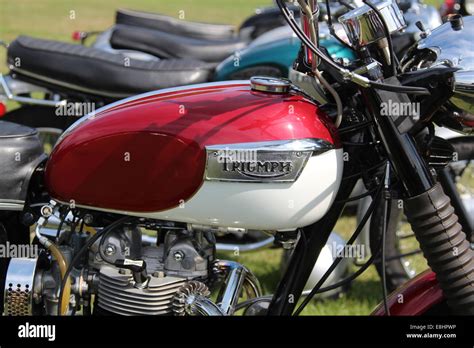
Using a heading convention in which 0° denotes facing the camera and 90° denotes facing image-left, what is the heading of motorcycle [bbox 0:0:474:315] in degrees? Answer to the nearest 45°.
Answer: approximately 270°
